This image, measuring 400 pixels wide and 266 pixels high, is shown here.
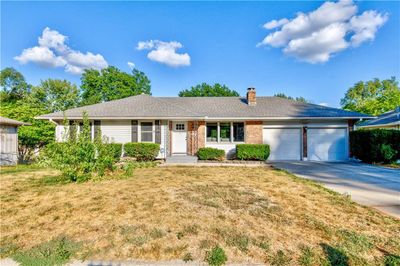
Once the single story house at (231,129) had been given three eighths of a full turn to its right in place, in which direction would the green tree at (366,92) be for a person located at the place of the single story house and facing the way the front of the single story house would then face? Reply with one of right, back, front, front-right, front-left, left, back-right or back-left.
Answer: right

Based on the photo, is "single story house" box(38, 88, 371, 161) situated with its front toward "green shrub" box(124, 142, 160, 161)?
no

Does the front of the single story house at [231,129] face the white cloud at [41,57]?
no

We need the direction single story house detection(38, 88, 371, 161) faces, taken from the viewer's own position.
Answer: facing the viewer

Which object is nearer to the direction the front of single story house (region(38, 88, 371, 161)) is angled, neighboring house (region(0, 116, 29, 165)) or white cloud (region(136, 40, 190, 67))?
the neighboring house

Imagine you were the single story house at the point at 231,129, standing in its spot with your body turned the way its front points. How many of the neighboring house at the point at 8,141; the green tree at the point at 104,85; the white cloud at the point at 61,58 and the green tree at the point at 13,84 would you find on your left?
0

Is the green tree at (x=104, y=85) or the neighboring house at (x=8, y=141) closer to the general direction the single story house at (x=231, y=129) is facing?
the neighboring house

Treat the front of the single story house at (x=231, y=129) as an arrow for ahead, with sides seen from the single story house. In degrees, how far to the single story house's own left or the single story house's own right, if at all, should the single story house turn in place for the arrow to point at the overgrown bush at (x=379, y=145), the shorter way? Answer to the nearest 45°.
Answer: approximately 90° to the single story house's own left

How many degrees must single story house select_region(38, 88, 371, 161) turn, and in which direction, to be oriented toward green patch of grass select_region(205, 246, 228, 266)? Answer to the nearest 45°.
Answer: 0° — it already faces it

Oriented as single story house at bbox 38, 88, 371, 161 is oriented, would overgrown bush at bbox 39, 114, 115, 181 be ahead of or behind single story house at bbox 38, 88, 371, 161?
ahead

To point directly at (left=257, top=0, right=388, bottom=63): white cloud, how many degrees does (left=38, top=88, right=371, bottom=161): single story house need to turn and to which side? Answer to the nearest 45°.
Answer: approximately 135° to its left

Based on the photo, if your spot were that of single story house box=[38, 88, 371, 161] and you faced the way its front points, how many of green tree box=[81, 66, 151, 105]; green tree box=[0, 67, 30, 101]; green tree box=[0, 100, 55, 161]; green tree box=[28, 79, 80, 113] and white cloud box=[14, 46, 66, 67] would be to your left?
0

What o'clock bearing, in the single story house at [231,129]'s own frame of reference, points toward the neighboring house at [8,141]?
The neighboring house is roughly at 3 o'clock from the single story house.

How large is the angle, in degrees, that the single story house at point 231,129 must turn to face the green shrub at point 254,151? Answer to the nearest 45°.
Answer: approximately 45° to its left
